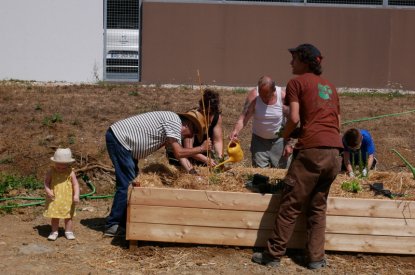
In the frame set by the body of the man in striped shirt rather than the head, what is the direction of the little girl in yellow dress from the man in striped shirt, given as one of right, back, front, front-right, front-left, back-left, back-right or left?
back

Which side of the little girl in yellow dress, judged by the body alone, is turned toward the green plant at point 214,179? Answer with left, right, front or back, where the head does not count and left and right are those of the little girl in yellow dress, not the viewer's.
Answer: left

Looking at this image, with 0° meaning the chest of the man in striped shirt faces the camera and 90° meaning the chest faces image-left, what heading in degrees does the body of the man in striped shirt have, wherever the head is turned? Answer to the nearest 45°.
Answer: approximately 270°

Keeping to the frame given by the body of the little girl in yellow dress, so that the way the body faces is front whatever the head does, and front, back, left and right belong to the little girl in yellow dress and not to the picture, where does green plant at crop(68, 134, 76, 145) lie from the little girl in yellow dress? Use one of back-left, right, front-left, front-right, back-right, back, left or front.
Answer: back

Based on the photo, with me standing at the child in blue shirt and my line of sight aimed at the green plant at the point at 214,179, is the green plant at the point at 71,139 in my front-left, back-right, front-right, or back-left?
front-right

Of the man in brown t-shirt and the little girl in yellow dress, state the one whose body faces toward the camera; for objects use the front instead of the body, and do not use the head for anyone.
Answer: the little girl in yellow dress

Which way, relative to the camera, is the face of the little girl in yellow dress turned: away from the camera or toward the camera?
toward the camera

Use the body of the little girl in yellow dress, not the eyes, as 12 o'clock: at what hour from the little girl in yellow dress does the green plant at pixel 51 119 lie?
The green plant is roughly at 6 o'clock from the little girl in yellow dress.

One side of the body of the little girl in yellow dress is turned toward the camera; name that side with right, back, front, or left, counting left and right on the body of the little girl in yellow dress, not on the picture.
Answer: front
